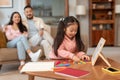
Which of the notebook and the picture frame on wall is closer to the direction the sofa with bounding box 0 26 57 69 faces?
the notebook

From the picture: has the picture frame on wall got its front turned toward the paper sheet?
yes

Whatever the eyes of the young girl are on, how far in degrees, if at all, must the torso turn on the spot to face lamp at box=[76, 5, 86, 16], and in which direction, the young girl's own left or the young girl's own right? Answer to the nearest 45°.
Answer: approximately 135° to the young girl's own left

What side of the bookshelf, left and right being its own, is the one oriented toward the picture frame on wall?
right

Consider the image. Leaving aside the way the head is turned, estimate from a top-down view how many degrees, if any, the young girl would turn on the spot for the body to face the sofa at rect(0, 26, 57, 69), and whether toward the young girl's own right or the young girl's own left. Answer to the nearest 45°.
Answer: approximately 180°

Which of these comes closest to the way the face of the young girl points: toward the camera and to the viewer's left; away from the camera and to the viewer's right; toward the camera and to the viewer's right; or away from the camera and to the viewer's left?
toward the camera and to the viewer's right

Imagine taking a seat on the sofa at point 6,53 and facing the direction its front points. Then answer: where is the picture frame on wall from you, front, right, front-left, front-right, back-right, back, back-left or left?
back-left

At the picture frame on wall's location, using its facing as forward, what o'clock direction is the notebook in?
The notebook is roughly at 12 o'clock from the picture frame on wall.

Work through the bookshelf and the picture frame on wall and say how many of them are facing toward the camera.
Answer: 2

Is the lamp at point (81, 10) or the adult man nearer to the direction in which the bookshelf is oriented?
the adult man
